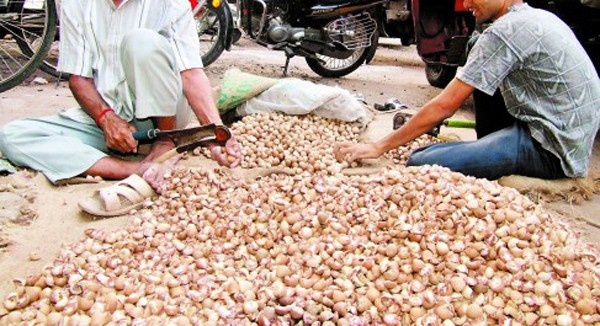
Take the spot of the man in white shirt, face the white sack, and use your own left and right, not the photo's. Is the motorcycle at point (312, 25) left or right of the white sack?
left

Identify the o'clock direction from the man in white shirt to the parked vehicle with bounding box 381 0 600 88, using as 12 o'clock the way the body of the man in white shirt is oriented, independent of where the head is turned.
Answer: The parked vehicle is roughly at 8 o'clock from the man in white shirt.

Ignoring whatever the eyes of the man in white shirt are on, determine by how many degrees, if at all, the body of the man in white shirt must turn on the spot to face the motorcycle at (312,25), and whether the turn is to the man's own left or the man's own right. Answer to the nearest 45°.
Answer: approximately 135° to the man's own left

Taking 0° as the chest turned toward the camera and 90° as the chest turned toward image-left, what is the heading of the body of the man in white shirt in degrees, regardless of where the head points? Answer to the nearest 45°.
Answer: approximately 0°
